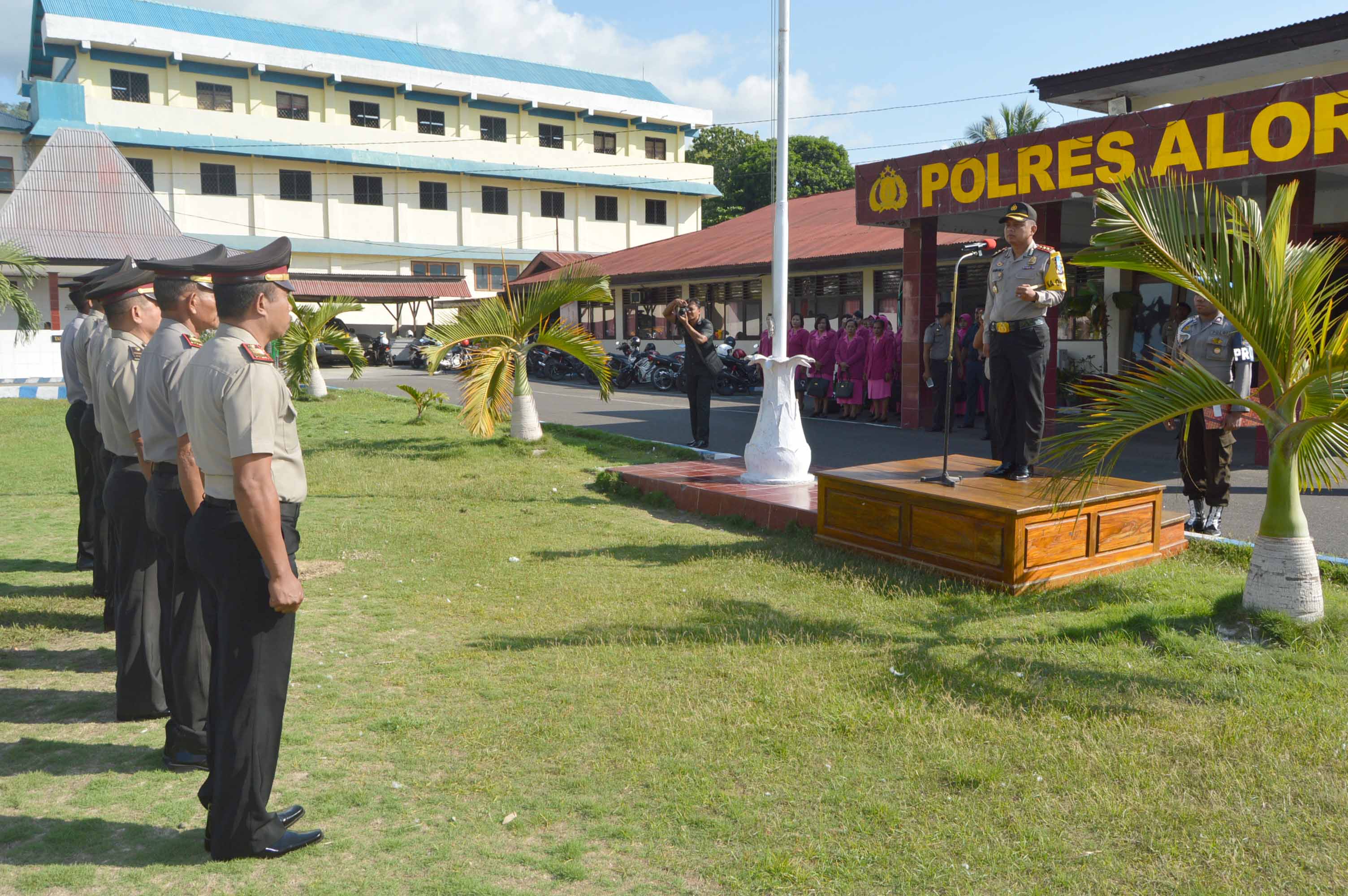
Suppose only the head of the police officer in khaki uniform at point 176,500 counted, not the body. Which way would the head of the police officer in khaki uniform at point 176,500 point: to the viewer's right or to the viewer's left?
to the viewer's right

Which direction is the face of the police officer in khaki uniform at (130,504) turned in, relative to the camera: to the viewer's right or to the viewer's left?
to the viewer's right

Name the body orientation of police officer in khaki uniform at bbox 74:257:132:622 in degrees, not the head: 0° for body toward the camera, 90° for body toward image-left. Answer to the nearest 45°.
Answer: approximately 270°

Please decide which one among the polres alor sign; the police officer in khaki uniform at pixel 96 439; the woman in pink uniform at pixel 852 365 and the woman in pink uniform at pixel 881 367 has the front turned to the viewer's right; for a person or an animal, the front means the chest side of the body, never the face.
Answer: the police officer in khaki uniform

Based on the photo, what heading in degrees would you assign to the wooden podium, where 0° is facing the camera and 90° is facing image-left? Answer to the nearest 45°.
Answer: approximately 45°

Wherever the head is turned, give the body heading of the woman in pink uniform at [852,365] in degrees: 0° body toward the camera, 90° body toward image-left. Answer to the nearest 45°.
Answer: approximately 45°

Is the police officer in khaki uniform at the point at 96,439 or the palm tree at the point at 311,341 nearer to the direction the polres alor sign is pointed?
the police officer in khaki uniform
